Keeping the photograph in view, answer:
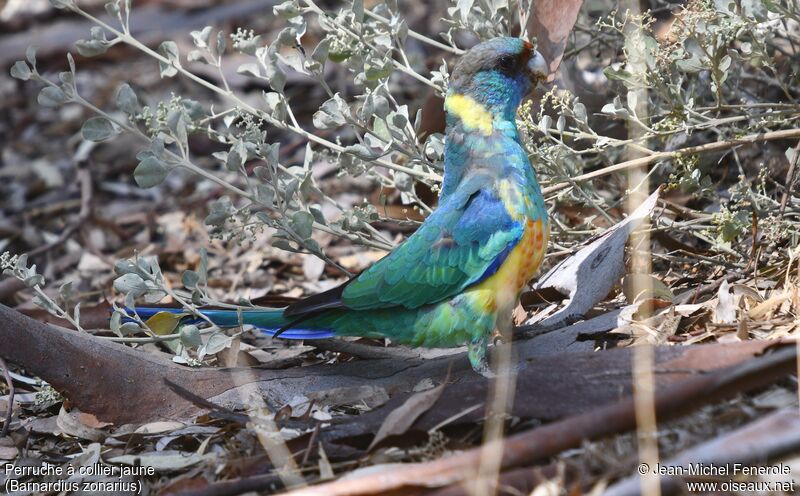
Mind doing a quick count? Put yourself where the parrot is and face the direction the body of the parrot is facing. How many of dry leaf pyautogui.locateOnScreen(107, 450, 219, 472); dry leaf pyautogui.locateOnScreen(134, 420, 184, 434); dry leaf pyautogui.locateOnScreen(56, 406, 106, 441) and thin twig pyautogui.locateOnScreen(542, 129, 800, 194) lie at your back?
3

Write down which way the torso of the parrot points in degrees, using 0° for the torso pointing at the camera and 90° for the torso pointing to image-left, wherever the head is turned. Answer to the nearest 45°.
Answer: approximately 270°

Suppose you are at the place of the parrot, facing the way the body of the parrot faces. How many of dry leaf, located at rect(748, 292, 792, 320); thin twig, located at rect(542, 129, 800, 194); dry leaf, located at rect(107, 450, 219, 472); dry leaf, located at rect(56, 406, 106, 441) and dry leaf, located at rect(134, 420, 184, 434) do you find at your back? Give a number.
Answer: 3

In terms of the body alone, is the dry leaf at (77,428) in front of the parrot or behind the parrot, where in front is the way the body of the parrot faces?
behind

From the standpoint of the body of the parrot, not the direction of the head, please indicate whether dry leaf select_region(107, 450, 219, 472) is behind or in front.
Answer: behind

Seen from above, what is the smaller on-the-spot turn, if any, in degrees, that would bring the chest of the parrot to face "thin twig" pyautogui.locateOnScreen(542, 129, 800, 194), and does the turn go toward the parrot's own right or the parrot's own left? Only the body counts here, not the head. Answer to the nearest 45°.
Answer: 0° — it already faces it

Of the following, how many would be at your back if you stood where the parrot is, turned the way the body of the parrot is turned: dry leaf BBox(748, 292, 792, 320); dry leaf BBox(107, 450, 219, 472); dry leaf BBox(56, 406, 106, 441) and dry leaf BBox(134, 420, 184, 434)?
3

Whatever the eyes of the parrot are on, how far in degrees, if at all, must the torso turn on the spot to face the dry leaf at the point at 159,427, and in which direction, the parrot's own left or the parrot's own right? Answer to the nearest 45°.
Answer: approximately 180°

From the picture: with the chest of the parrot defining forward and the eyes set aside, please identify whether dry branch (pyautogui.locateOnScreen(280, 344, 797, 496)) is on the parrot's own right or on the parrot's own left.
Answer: on the parrot's own right
